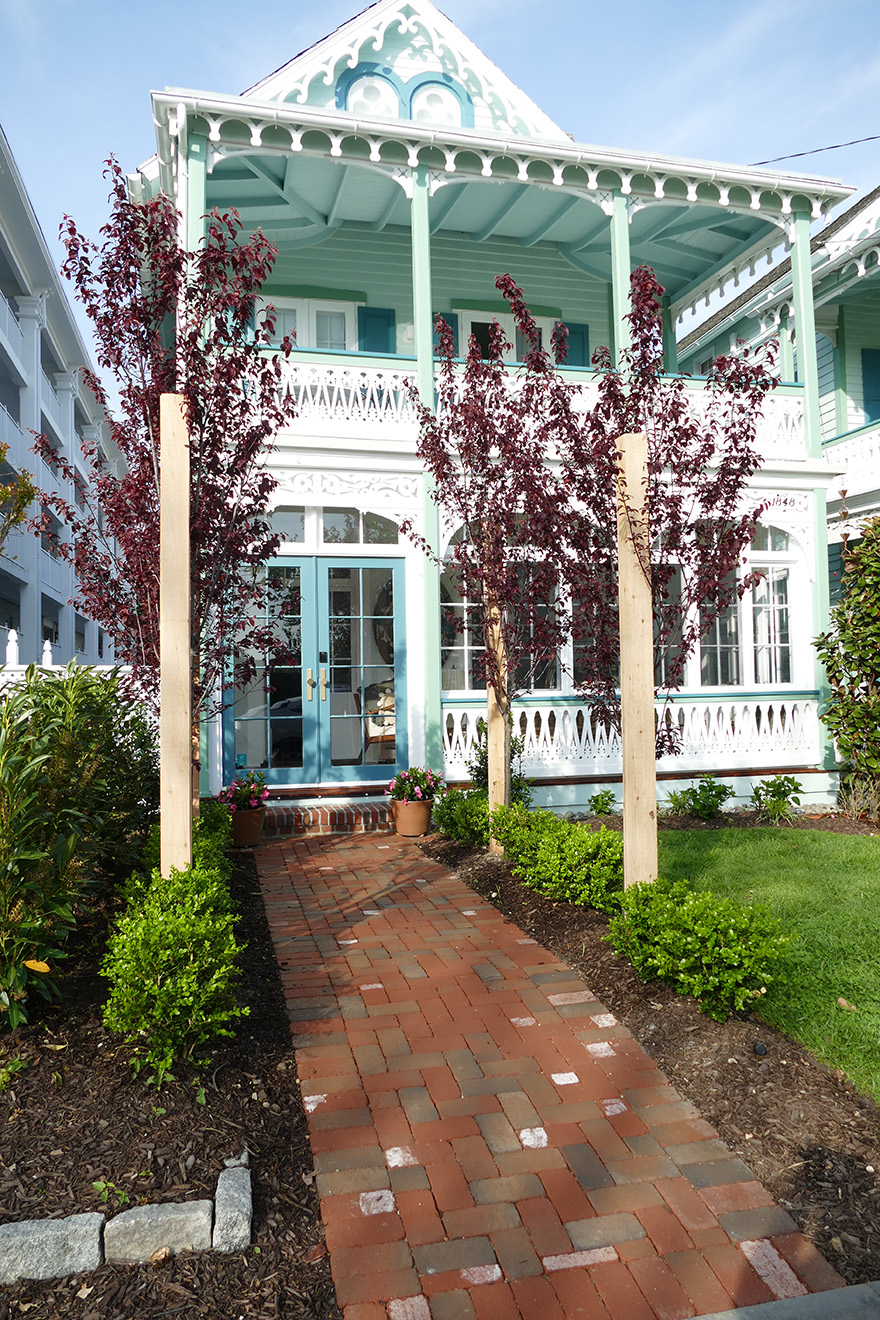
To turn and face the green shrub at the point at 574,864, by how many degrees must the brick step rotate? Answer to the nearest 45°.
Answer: approximately 45° to its left

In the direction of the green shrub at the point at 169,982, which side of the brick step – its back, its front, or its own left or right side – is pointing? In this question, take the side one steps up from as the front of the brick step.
front

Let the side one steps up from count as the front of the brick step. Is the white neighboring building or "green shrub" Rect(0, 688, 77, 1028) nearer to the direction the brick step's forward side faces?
the green shrub

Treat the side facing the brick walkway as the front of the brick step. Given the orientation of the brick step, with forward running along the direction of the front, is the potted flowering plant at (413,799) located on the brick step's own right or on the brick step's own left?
on the brick step's own left

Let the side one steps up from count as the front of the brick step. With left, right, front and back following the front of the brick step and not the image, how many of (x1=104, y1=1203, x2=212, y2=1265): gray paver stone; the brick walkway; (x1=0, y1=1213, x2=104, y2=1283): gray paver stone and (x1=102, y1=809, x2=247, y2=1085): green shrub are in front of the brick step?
4

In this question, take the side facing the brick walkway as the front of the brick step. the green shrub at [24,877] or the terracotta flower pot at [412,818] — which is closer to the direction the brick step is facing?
the green shrub

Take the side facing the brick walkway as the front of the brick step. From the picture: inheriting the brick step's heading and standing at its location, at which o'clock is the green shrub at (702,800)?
The green shrub is roughly at 9 o'clock from the brick step.

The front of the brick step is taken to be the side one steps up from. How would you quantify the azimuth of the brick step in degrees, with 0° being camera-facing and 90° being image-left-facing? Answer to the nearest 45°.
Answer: approximately 0°

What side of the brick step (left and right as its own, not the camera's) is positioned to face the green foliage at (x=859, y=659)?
left

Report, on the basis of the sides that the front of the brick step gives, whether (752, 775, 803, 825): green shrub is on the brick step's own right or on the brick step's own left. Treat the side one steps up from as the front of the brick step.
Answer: on the brick step's own left

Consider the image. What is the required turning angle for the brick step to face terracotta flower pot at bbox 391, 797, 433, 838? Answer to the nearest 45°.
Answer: approximately 45° to its left

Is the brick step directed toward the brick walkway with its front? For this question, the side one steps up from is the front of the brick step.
yes

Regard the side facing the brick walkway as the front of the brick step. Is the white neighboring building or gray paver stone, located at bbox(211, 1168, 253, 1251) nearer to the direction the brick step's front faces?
the gray paver stone

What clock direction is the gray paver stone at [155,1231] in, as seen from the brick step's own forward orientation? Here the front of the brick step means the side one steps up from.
The gray paver stone is roughly at 12 o'clock from the brick step.

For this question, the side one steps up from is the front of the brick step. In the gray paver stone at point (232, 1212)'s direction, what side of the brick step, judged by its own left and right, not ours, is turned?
front
